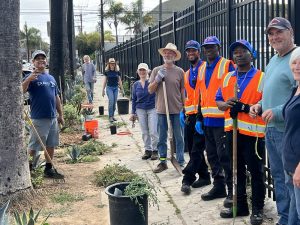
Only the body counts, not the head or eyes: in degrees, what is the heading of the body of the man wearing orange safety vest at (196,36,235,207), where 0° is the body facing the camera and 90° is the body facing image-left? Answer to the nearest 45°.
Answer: approximately 45°

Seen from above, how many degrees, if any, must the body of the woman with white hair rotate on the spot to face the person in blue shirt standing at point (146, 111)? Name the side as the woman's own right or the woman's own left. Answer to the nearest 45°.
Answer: approximately 90° to the woman's own right

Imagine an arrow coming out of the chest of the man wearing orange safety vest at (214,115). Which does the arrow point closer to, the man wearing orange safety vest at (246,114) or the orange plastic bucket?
the man wearing orange safety vest

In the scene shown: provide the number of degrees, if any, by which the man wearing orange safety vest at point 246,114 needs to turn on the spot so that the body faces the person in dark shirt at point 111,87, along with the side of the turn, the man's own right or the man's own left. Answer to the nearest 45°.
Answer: approximately 90° to the man's own right

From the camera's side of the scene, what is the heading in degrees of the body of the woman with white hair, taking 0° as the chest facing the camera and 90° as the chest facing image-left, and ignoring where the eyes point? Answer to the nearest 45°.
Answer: approximately 45°

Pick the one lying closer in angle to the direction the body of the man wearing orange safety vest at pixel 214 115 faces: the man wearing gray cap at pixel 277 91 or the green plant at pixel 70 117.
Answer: the man wearing gray cap

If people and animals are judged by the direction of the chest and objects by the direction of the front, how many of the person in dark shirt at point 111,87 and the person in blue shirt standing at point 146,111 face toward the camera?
2

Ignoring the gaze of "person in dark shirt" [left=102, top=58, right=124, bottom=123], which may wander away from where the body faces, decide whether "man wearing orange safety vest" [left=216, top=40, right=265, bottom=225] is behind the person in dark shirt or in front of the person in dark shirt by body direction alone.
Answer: in front

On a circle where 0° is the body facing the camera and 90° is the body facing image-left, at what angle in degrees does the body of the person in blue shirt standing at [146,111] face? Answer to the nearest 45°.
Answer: approximately 0°

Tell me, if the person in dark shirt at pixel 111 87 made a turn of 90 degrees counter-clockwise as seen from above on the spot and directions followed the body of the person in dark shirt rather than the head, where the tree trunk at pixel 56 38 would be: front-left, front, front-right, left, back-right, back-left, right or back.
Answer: back-left

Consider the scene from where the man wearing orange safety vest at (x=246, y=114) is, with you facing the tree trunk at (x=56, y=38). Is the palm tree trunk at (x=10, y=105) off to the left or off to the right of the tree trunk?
left
